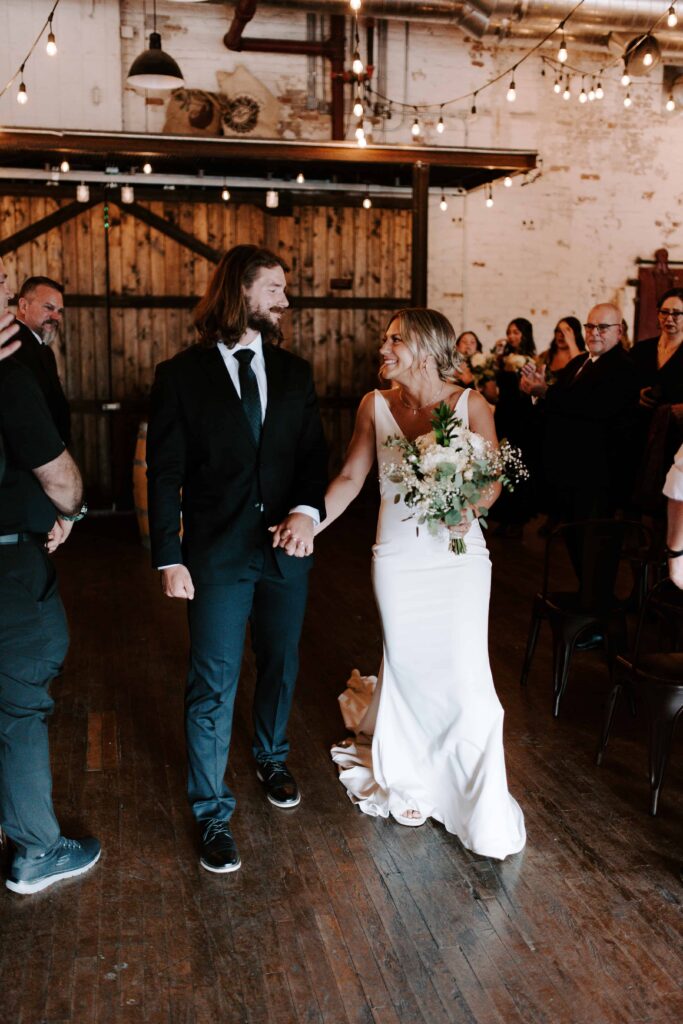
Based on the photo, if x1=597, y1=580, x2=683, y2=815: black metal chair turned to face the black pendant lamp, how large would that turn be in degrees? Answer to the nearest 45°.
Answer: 0° — it already faces it

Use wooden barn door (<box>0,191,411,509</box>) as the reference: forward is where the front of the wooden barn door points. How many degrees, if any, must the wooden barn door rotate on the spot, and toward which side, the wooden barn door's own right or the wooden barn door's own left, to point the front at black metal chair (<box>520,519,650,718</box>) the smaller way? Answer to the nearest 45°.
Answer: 0° — it already faces it

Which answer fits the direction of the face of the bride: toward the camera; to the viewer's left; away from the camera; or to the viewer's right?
to the viewer's left

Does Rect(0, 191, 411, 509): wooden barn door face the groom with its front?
yes

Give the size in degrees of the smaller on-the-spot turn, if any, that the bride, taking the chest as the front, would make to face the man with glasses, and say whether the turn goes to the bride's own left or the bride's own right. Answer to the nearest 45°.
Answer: approximately 180°

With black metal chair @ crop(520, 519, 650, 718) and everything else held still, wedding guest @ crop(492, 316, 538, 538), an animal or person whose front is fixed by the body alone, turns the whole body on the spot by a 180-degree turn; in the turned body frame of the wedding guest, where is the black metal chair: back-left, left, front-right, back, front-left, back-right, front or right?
back-right

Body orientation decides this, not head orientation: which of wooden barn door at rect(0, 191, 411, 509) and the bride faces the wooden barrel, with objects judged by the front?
the wooden barn door

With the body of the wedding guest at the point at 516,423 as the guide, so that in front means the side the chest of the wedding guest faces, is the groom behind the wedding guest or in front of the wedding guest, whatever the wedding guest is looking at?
in front

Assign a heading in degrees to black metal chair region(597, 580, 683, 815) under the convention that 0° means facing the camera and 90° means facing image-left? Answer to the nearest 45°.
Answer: approximately 135°

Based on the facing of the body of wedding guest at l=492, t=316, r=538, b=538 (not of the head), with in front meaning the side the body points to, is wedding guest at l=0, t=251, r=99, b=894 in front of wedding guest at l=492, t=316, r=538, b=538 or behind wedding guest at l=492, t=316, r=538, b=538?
in front
